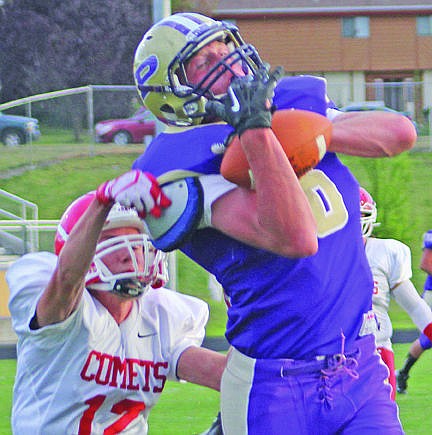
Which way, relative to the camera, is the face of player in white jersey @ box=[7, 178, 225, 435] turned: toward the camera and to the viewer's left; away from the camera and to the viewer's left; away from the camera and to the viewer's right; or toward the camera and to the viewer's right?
toward the camera and to the viewer's right

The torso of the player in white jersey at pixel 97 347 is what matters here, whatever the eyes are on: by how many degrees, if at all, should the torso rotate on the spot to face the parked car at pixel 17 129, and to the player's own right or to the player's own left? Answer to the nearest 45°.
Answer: approximately 135° to the player's own left

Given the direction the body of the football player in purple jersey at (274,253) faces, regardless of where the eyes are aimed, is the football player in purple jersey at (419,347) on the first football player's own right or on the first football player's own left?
on the first football player's own left

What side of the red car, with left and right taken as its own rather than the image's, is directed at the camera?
left

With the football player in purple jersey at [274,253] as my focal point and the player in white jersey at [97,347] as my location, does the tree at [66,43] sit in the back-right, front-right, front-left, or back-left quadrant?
back-left

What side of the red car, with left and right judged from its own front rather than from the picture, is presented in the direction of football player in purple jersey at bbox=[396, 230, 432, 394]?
left

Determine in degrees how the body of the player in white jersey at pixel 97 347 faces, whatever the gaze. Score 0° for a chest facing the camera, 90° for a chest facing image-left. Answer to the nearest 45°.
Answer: approximately 315°

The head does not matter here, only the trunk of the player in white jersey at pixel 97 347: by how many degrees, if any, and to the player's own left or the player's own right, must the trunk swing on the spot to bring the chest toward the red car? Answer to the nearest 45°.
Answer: approximately 135° to the player's own left

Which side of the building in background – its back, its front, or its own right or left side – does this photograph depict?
front

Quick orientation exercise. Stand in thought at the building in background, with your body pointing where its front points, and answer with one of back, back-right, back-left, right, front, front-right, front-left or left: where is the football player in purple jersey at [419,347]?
front

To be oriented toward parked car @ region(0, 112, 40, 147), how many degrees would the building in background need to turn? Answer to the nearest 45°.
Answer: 0° — it already faces it

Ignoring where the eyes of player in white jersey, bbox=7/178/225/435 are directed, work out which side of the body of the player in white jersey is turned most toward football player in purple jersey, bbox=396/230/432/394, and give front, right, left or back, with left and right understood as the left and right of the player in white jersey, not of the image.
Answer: left

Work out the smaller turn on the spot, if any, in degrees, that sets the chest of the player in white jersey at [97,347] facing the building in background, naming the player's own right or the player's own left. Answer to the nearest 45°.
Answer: approximately 135° to the player's own left
